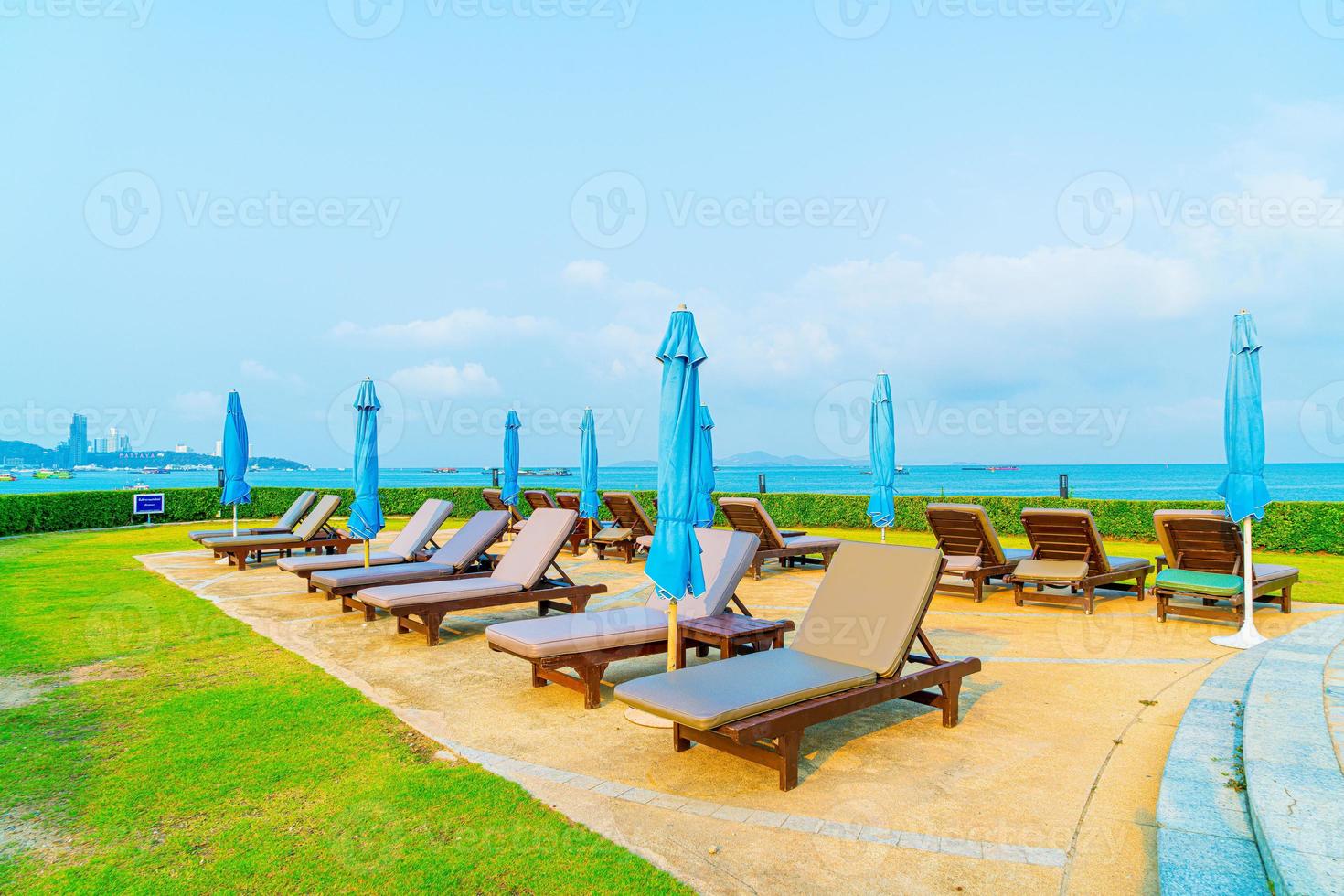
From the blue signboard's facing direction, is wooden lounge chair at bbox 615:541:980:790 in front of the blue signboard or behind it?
in front

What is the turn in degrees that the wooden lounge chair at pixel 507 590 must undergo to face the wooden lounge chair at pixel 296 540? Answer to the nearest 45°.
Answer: approximately 90° to its right

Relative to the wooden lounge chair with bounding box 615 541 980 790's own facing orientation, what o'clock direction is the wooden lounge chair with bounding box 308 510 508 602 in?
the wooden lounge chair with bounding box 308 510 508 602 is roughly at 3 o'clock from the wooden lounge chair with bounding box 615 541 980 790.

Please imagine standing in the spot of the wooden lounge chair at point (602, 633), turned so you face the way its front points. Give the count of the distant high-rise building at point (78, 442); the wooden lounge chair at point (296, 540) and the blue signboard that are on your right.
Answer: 3

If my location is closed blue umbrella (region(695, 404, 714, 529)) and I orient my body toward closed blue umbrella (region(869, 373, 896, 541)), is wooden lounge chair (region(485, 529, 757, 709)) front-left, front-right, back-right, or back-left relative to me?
front-right

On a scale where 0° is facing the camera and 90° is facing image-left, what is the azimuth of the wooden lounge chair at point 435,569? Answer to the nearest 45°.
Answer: approximately 45°

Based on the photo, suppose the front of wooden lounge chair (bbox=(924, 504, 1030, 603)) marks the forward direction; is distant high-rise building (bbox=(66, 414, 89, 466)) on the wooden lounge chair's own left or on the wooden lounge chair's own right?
on the wooden lounge chair's own left
